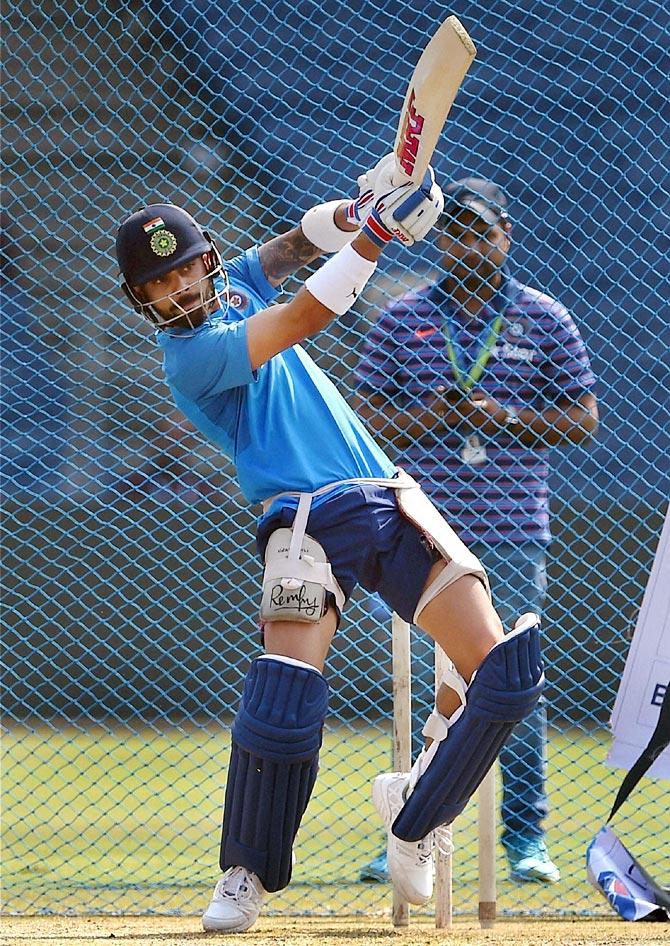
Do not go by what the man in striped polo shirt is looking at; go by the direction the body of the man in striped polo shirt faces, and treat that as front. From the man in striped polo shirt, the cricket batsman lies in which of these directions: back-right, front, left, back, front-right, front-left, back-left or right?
front

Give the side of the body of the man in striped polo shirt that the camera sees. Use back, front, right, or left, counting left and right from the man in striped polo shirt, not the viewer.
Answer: front

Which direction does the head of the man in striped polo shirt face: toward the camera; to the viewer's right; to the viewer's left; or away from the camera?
toward the camera

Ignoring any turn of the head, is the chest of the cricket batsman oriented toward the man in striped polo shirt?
no
